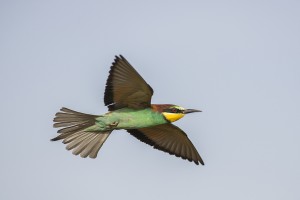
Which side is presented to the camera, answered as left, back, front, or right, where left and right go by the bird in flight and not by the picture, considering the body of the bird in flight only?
right
